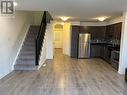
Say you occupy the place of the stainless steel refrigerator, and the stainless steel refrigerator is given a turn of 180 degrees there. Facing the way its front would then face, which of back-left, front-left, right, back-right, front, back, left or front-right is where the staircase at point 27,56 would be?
back-left

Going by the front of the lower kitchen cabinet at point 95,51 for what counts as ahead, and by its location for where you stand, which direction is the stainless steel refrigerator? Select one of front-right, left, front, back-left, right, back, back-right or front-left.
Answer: front-right

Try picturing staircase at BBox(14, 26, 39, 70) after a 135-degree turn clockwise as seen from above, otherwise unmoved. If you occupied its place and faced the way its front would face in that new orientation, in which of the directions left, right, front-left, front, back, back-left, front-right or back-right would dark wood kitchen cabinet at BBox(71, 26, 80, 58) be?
right

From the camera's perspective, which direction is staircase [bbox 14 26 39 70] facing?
toward the camera

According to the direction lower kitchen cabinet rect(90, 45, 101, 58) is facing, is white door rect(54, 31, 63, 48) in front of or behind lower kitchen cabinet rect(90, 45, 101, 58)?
behind

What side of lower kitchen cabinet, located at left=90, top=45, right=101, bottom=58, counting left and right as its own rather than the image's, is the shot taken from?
front

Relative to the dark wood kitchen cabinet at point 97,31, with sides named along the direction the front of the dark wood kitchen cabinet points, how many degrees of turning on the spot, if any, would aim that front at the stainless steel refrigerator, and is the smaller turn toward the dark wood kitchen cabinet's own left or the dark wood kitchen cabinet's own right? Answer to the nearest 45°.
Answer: approximately 45° to the dark wood kitchen cabinet's own right

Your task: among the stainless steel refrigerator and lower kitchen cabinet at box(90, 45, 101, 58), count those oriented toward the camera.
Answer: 2

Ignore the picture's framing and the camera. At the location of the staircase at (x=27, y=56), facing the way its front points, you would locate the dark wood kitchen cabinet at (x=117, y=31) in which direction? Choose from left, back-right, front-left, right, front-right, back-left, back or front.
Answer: left
